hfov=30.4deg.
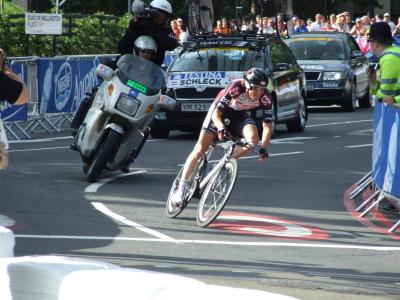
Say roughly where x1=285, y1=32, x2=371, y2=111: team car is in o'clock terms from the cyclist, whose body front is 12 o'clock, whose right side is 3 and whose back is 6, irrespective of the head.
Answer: The team car is roughly at 8 o'clock from the cyclist.

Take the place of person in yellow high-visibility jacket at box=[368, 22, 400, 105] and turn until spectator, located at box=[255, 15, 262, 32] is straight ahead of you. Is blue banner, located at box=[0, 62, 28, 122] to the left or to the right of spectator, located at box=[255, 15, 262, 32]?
left

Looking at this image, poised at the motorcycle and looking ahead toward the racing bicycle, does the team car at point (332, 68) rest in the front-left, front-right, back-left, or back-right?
back-left

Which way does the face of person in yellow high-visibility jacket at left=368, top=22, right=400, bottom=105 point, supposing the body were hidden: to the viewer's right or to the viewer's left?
to the viewer's left

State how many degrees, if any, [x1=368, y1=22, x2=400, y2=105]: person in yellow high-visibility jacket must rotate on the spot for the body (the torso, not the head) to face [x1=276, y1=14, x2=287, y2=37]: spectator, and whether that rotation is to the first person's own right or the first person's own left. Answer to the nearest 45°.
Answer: approximately 90° to the first person's own right

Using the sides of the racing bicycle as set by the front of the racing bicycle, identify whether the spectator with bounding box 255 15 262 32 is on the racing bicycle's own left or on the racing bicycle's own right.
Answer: on the racing bicycle's own left

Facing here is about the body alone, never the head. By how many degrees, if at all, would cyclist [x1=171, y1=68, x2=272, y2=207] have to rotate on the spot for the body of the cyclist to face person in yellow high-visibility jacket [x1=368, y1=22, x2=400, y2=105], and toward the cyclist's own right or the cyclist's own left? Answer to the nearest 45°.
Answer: approximately 90° to the cyclist's own left

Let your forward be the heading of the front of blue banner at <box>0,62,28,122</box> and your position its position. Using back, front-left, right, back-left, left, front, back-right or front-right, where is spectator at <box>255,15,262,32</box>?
back-left

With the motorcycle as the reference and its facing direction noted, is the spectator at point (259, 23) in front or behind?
behind

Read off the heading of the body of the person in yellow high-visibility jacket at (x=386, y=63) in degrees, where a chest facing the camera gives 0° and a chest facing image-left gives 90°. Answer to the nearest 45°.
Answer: approximately 90°
